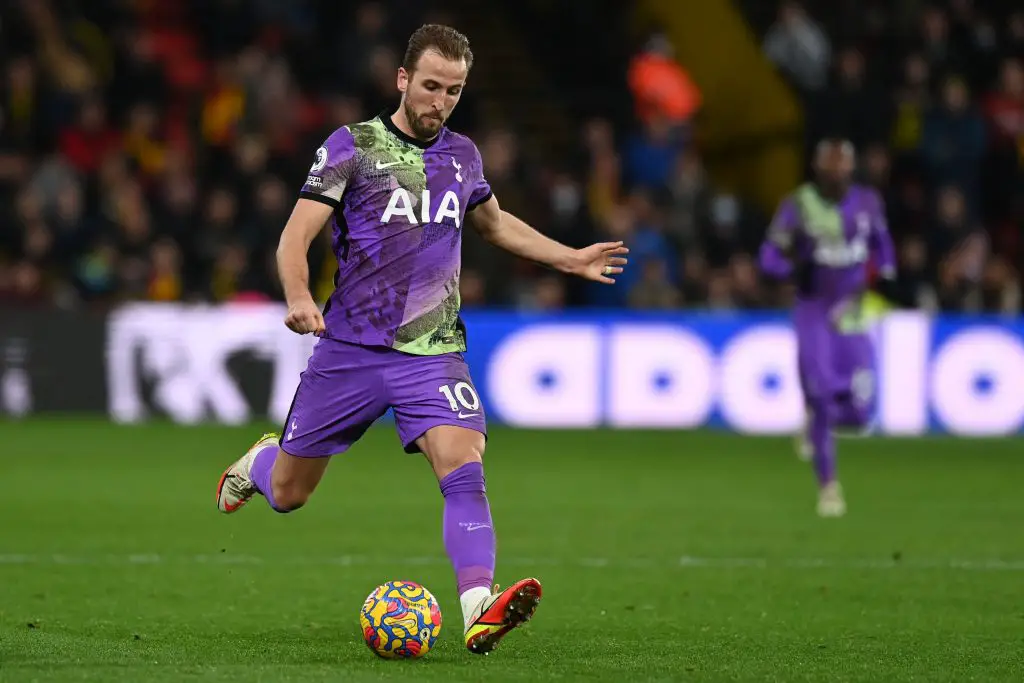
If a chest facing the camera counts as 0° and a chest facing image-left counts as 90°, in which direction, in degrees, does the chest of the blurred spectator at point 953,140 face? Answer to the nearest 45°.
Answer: approximately 0°

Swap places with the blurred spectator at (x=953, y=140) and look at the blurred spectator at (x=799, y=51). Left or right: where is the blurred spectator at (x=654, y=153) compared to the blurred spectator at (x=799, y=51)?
left
